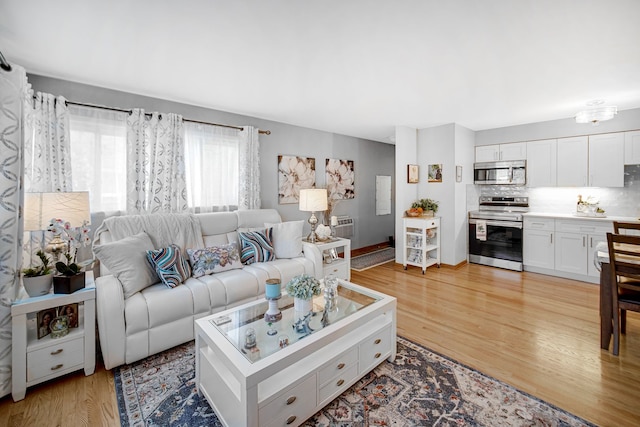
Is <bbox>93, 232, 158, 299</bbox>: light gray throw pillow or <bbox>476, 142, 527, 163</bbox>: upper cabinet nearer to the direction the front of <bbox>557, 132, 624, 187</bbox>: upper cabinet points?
the light gray throw pillow

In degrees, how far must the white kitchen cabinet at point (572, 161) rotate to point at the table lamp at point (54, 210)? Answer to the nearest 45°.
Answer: approximately 45° to its right

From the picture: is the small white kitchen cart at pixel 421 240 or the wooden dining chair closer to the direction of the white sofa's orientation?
the wooden dining chair

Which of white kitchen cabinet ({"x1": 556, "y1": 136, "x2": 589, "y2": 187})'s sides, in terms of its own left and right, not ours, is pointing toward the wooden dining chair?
front

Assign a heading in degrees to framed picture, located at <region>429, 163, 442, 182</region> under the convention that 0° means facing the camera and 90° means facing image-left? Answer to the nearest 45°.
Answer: approximately 0°

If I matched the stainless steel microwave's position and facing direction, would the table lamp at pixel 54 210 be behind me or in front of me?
in front
